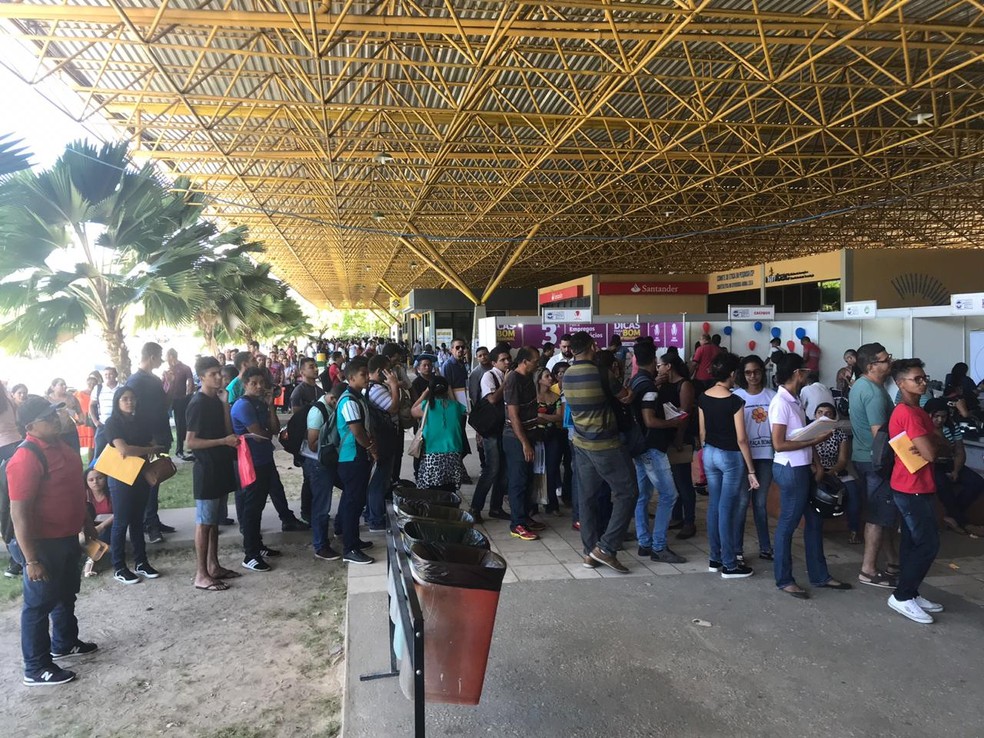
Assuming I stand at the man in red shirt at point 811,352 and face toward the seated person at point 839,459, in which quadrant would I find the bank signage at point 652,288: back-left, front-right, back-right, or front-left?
back-right

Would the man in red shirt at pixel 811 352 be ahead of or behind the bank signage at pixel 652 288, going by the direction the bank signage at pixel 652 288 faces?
ahead

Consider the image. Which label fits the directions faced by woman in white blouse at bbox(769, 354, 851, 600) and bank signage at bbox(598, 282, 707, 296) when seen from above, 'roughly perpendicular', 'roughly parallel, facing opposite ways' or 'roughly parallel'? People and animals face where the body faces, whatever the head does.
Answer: roughly perpendicular

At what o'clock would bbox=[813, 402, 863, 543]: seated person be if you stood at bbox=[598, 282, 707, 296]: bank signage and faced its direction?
The seated person is roughly at 12 o'clock from the bank signage.

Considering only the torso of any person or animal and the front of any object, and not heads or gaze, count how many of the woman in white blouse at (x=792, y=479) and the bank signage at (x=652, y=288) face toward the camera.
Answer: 1

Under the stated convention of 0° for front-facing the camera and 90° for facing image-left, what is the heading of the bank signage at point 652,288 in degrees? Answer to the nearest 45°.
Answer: approximately 0°
